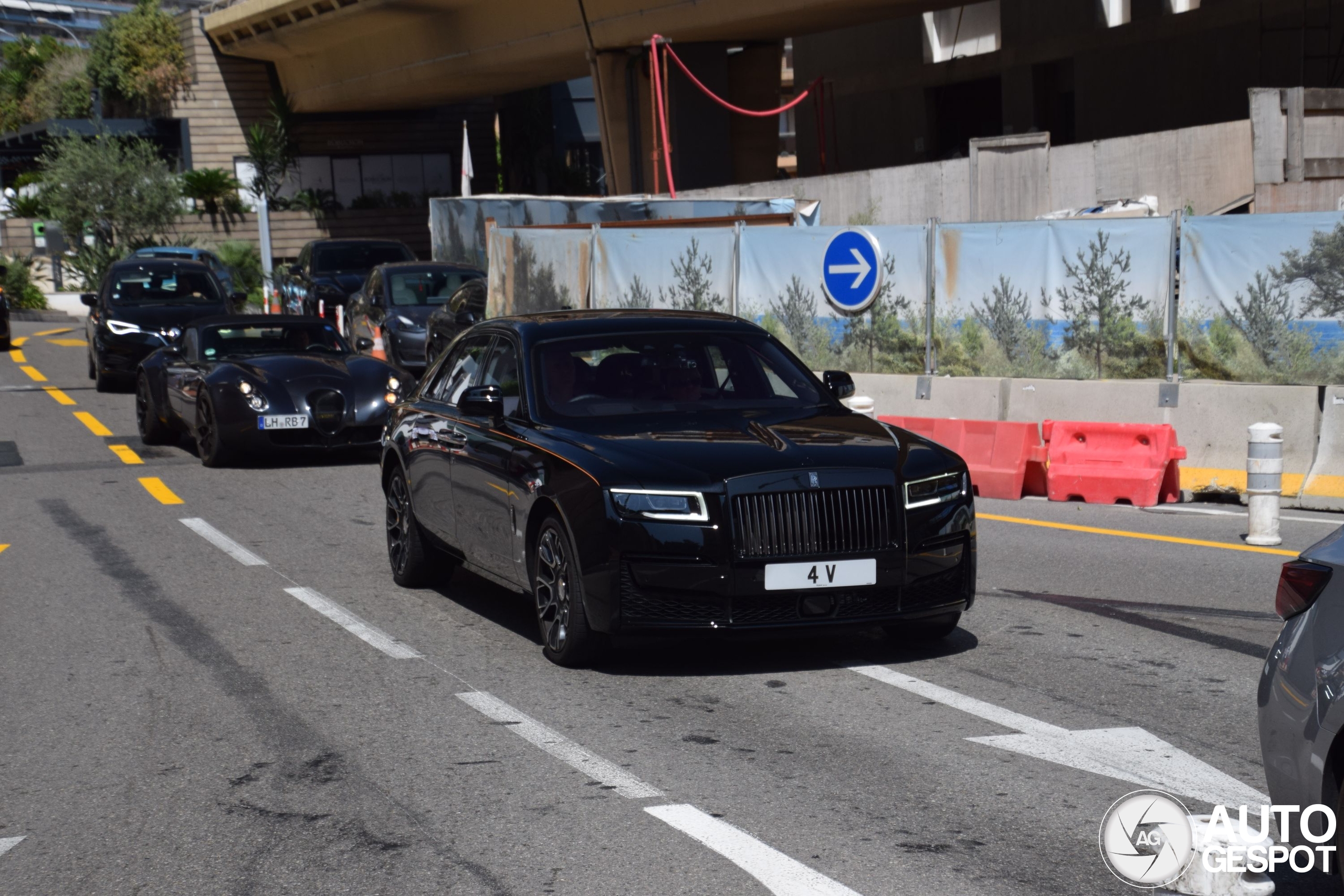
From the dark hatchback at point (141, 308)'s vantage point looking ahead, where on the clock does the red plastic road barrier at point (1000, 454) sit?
The red plastic road barrier is roughly at 11 o'clock from the dark hatchback.

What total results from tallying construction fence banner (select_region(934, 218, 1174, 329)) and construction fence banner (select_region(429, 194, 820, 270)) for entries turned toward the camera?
2

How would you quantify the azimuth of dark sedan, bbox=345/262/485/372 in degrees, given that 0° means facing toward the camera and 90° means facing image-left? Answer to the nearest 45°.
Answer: approximately 315°

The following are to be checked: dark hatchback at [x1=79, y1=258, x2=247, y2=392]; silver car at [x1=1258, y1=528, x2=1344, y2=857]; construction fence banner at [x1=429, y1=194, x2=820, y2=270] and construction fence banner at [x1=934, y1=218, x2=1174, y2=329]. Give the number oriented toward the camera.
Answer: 3
